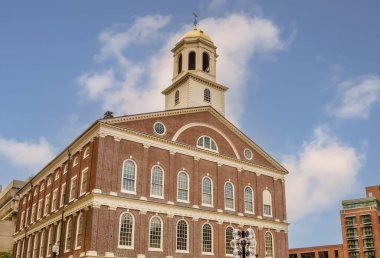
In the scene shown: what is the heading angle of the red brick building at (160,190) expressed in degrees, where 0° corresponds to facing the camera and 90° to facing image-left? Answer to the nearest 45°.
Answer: approximately 315°
